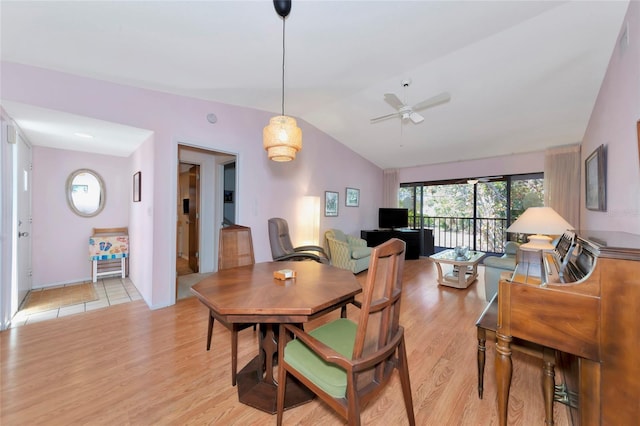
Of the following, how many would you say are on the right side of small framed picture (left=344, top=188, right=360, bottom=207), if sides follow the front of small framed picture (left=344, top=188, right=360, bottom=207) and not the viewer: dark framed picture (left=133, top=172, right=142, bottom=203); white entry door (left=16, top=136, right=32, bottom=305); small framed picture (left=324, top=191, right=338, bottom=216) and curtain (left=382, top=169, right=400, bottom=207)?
3

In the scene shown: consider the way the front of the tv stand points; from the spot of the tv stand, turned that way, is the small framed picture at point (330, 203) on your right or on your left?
on your right

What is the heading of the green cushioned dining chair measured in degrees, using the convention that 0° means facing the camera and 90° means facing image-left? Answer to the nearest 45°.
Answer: approximately 135°

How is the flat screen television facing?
toward the camera

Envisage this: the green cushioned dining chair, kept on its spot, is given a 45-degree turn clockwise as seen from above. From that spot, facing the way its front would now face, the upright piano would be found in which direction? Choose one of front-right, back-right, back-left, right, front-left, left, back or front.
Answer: right

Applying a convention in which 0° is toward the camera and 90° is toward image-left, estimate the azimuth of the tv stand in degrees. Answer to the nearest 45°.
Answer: approximately 0°

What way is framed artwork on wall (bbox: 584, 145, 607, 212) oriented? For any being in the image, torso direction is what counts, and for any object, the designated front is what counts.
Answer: to the viewer's left

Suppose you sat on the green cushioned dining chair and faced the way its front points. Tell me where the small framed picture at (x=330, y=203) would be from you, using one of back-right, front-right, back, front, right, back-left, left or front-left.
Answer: front-right

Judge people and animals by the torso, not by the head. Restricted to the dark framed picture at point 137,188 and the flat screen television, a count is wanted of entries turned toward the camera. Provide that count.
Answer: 1

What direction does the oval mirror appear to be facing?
toward the camera

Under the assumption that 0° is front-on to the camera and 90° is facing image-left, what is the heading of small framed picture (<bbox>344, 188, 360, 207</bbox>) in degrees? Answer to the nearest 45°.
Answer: approximately 315°

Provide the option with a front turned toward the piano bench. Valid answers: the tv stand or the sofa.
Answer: the tv stand

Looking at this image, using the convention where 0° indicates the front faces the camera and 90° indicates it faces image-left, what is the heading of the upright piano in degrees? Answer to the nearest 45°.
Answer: approximately 90°

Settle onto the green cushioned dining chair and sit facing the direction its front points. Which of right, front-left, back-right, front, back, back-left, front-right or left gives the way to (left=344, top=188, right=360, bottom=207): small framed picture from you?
front-right

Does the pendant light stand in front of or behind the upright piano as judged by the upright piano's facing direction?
in front

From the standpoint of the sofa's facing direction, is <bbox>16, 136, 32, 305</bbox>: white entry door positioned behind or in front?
in front
